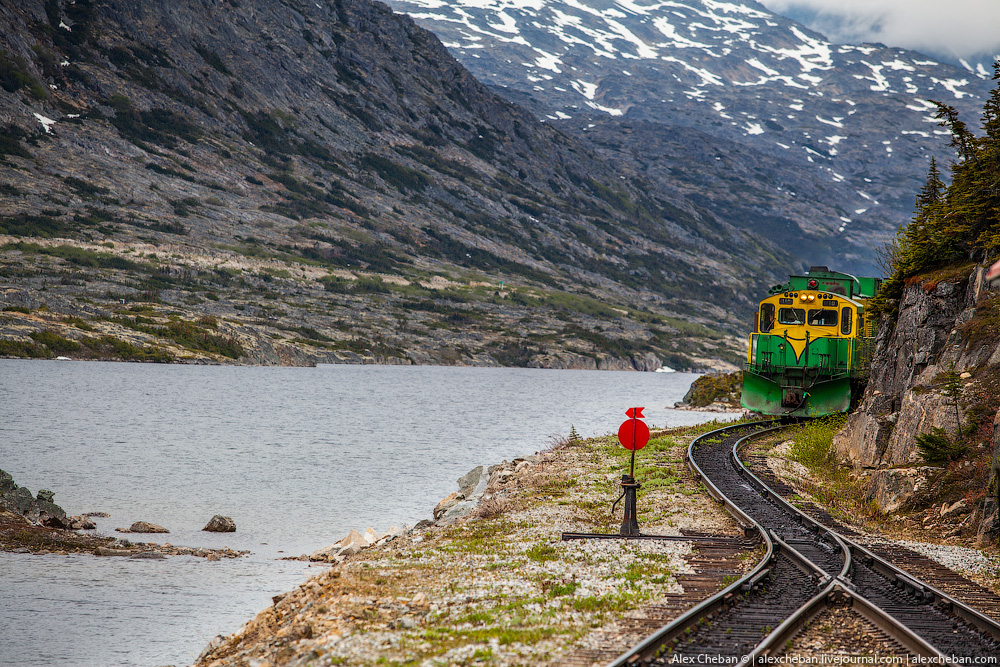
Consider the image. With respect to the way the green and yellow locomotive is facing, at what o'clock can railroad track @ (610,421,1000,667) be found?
The railroad track is roughly at 12 o'clock from the green and yellow locomotive.

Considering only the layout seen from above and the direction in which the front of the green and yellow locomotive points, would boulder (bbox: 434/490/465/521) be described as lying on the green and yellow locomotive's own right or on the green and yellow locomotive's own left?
on the green and yellow locomotive's own right

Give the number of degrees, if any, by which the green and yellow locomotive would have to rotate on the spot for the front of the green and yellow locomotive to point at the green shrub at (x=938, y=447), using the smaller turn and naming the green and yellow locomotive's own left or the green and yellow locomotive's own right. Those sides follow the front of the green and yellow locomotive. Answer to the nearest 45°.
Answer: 0° — it already faces it

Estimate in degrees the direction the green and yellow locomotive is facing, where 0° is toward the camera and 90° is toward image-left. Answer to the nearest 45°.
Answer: approximately 0°
